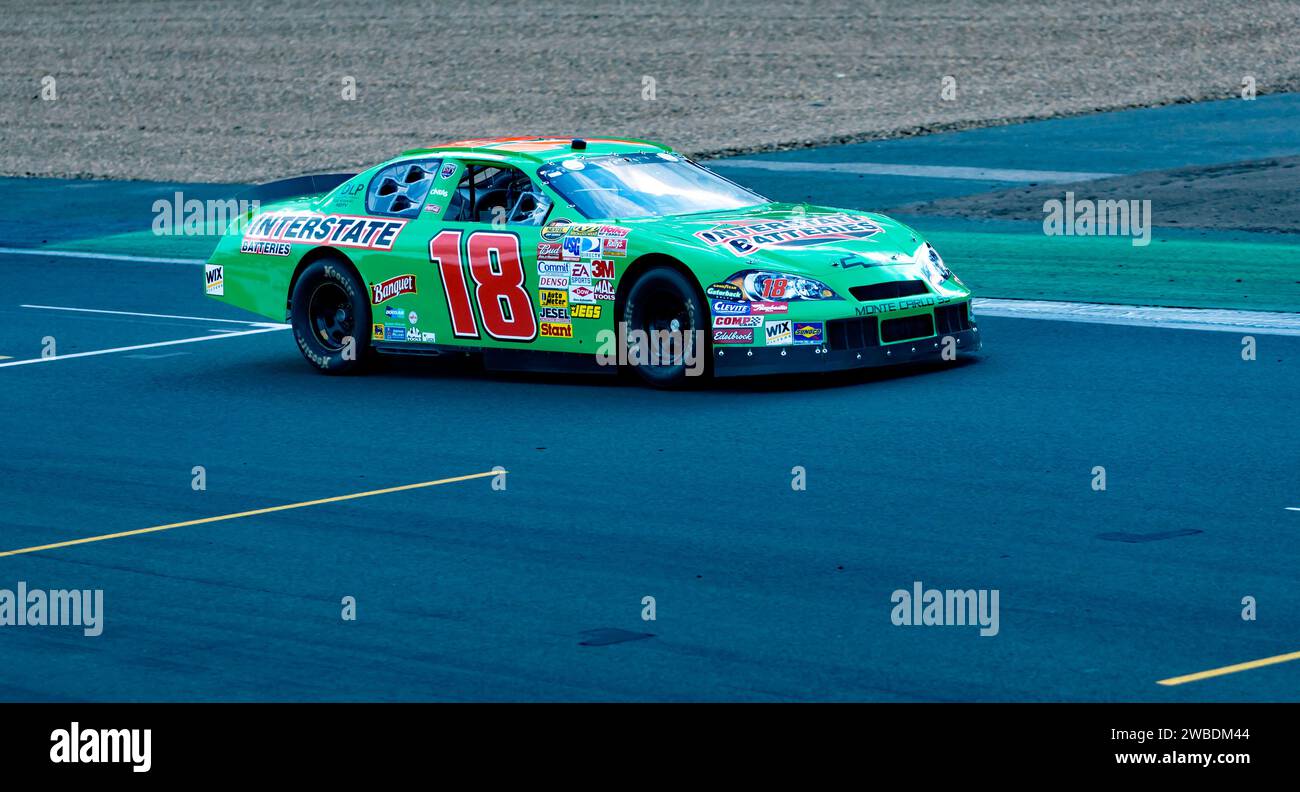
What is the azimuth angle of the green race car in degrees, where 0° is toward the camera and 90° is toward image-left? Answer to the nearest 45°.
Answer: approximately 315°
